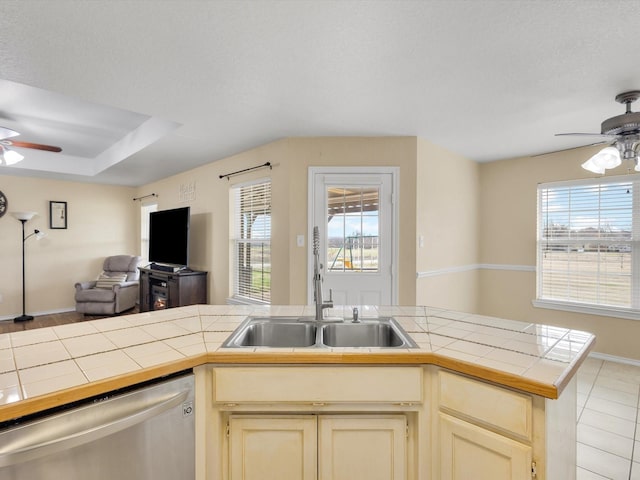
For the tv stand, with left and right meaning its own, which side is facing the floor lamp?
right

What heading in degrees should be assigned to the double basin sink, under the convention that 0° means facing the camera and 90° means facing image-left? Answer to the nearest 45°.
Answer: approximately 0°

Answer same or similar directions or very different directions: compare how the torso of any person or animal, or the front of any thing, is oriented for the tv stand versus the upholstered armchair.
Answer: same or similar directions

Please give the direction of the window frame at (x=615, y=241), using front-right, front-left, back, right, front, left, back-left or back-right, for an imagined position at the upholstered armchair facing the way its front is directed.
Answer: left

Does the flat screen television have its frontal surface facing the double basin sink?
no

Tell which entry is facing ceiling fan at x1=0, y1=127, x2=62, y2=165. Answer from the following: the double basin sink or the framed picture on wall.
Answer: the framed picture on wall

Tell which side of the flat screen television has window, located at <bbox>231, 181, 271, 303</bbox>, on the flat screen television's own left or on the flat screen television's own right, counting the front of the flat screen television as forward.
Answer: on the flat screen television's own left

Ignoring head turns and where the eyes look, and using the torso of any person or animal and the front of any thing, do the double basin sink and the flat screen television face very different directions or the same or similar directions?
same or similar directions

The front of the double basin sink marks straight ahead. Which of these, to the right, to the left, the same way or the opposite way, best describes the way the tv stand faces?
the same way

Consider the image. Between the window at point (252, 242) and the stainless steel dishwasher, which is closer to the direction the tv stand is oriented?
the stainless steel dishwasher

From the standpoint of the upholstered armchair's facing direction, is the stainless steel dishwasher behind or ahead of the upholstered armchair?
ahead

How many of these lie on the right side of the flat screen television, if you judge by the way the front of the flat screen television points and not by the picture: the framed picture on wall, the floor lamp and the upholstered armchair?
3

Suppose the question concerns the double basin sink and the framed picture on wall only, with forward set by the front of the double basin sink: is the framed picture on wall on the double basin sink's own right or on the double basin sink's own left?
on the double basin sink's own right

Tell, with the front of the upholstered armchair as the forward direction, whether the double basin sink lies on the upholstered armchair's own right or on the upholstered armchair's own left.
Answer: on the upholstered armchair's own left

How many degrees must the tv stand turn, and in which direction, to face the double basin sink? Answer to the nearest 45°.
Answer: approximately 45° to its left
